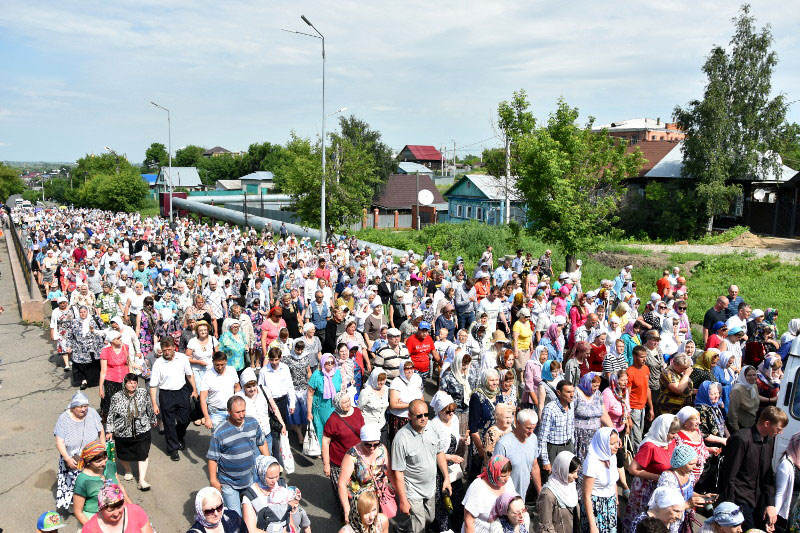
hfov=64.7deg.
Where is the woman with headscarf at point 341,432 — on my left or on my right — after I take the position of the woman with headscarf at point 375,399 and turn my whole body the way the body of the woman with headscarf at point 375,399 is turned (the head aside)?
on my right

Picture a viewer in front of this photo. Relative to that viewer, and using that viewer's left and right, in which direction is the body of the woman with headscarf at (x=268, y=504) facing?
facing the viewer and to the right of the viewer

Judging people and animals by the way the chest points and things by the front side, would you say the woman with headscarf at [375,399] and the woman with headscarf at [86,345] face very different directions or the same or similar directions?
same or similar directions

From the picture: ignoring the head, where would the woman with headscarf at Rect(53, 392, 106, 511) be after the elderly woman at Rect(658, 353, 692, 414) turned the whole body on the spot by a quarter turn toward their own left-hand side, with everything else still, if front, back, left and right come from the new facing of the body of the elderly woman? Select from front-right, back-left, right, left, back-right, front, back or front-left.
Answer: back

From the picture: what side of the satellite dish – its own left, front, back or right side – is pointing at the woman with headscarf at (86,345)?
front

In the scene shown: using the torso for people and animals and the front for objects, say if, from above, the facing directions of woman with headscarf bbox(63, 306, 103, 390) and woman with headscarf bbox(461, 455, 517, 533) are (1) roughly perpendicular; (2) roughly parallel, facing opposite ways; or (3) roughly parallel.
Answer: roughly parallel

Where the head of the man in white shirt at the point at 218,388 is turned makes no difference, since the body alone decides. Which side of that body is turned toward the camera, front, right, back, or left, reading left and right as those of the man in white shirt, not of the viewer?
front

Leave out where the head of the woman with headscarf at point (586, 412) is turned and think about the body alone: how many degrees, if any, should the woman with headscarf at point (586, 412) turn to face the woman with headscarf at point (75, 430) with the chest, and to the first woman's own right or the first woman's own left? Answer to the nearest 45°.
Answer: approximately 135° to the first woman's own right

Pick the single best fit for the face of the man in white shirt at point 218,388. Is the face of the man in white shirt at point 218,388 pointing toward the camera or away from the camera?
toward the camera

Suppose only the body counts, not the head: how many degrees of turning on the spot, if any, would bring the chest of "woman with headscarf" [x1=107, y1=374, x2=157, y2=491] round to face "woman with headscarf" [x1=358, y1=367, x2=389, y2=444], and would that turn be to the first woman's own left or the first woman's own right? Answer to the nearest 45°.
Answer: approximately 45° to the first woman's own left

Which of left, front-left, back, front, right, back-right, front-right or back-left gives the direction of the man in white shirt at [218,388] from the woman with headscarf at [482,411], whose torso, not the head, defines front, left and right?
back-right

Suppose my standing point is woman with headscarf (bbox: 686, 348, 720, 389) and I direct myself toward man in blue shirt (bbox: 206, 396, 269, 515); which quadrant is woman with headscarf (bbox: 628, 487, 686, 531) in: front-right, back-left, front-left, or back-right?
front-left

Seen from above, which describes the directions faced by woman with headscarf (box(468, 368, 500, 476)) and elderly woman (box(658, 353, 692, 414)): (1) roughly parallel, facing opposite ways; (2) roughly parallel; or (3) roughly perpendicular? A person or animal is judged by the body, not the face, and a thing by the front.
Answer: roughly parallel

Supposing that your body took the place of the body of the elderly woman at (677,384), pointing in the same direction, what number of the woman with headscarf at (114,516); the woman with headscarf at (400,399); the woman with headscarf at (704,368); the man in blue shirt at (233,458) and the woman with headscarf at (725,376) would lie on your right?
3

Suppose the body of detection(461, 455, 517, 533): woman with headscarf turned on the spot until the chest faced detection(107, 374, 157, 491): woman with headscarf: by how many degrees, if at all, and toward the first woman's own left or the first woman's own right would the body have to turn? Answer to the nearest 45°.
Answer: approximately 135° to the first woman's own right

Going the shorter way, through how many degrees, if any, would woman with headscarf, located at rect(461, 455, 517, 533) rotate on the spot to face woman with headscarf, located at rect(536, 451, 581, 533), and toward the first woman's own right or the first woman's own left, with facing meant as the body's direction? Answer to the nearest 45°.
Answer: approximately 90° to the first woman's own left

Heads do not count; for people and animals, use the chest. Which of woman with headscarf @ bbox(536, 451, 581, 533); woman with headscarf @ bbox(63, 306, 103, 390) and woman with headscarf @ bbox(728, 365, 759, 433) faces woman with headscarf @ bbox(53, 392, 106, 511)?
woman with headscarf @ bbox(63, 306, 103, 390)
